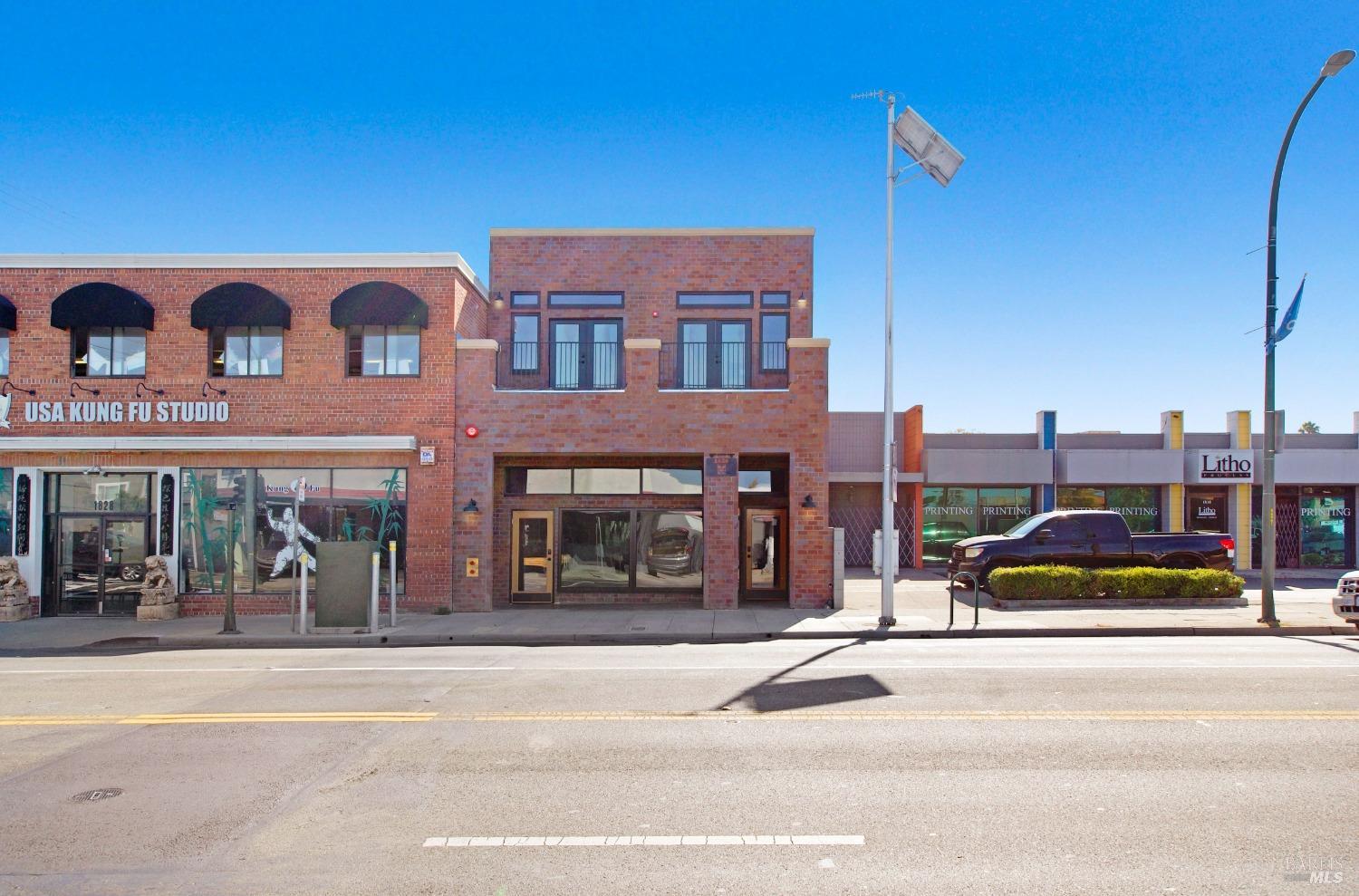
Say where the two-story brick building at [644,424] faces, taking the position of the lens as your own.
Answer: facing the viewer

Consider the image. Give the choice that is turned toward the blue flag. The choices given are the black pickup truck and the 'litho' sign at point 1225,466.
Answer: the 'litho' sign

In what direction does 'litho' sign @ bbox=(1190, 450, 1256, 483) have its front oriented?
toward the camera

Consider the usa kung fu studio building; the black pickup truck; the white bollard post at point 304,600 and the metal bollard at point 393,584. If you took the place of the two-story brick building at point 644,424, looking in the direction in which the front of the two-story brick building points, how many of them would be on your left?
1

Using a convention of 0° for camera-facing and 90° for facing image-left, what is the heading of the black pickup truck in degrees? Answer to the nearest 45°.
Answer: approximately 90°

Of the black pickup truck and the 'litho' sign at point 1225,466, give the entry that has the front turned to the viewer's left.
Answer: the black pickup truck

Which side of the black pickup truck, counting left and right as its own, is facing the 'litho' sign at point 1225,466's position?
right

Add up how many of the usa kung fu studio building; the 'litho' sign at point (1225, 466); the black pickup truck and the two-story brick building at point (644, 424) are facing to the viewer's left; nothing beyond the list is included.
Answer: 1

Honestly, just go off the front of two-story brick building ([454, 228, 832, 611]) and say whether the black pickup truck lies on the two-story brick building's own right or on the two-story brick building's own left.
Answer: on the two-story brick building's own left
